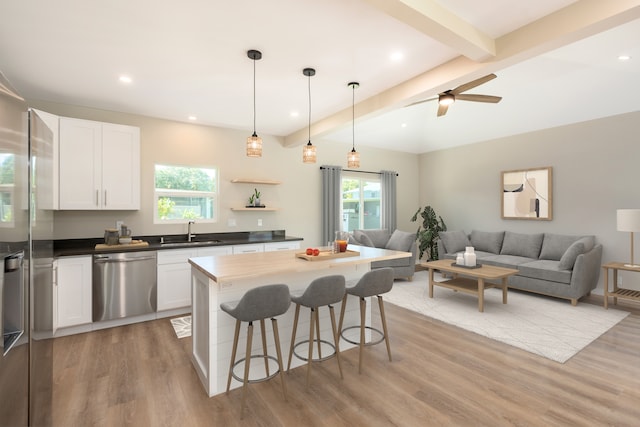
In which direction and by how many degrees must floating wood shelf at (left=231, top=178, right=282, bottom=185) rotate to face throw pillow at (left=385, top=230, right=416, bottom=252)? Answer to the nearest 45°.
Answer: approximately 90° to its left

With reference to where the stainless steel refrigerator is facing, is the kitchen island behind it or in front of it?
in front

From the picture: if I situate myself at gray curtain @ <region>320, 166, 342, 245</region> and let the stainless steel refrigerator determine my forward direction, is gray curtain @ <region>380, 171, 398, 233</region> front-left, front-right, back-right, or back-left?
back-left

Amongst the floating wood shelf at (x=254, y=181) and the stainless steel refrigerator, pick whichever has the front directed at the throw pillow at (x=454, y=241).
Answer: the stainless steel refrigerator

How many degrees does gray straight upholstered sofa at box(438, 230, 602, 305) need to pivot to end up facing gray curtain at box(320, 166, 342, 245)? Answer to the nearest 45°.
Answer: approximately 45° to its right

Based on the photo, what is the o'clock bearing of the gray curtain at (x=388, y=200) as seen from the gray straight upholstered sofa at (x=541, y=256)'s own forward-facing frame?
The gray curtain is roughly at 2 o'clock from the gray straight upholstered sofa.

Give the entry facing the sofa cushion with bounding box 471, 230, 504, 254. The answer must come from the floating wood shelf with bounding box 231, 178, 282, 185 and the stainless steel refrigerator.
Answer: the stainless steel refrigerator

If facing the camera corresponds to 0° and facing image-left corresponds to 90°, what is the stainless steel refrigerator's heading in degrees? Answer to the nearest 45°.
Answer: approximately 270°

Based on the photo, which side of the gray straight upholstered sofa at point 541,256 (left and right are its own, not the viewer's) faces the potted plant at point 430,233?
right

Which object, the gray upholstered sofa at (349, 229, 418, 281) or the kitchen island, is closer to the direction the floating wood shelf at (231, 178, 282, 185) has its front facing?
the kitchen island

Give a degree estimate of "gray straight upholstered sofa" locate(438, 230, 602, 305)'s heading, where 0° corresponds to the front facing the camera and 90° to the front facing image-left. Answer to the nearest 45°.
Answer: approximately 45°
